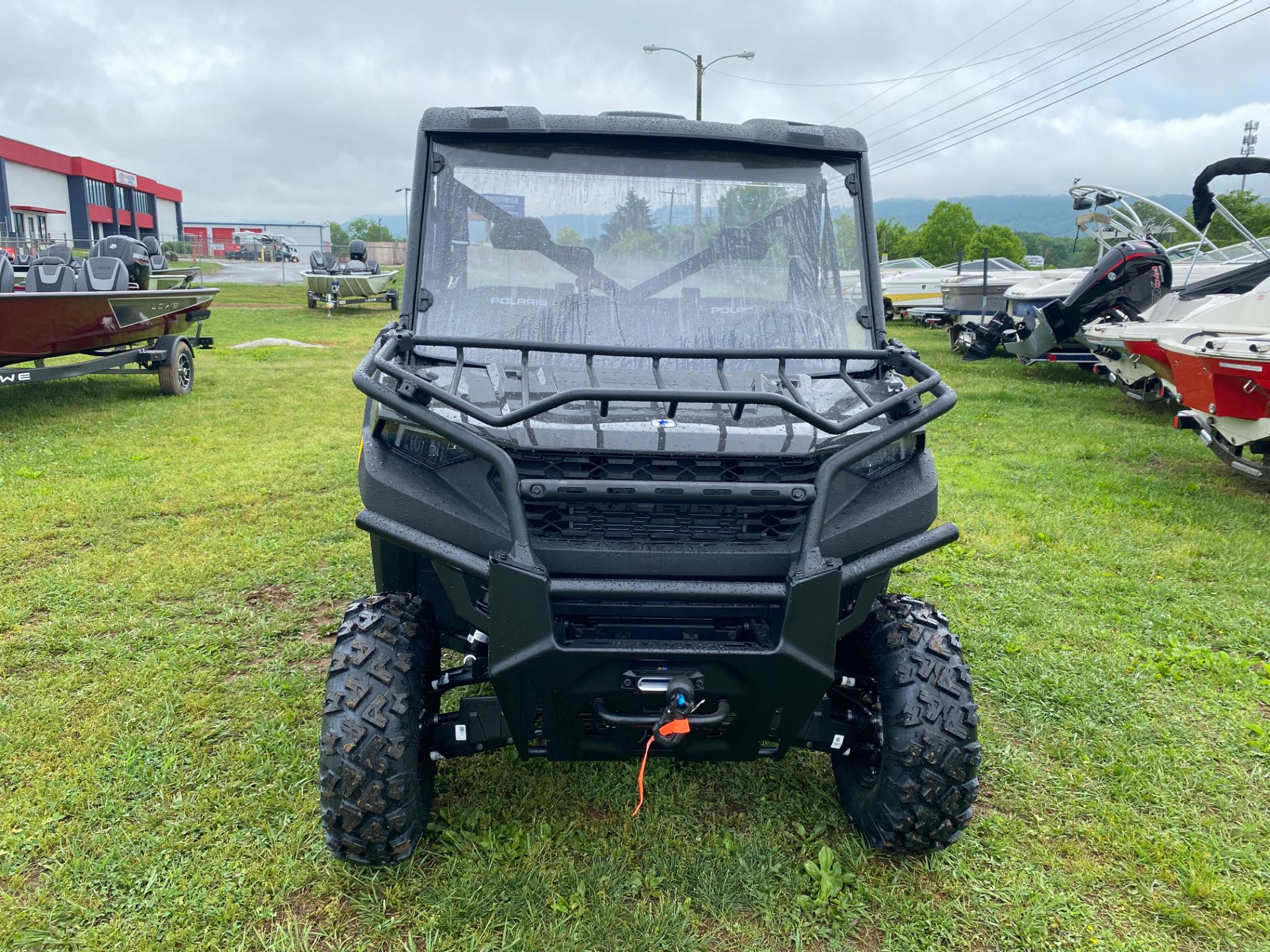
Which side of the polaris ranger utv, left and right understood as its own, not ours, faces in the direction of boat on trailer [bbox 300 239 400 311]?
back

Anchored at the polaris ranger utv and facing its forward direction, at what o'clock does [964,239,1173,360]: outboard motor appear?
The outboard motor is roughly at 7 o'clock from the polaris ranger utv.

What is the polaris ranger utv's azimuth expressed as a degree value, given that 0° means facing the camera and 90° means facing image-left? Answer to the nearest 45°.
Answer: approximately 0°

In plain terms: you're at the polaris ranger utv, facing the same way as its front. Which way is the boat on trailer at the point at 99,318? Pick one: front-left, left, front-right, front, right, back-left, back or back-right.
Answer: back-right

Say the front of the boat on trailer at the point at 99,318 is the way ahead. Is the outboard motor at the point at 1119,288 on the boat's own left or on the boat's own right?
on the boat's own left
